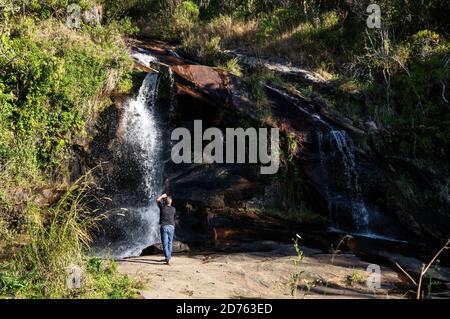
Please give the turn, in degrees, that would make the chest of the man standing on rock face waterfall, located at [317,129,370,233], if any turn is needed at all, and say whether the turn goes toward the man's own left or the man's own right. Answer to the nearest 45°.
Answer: approximately 45° to the man's own right

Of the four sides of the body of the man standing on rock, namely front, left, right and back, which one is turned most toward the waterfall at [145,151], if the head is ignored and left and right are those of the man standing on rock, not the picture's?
front

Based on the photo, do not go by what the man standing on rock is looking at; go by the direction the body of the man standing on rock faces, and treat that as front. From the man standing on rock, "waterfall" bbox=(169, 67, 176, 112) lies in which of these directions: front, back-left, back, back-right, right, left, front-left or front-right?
front

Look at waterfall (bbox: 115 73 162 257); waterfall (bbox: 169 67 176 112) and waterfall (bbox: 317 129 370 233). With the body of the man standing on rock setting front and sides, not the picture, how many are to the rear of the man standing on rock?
0

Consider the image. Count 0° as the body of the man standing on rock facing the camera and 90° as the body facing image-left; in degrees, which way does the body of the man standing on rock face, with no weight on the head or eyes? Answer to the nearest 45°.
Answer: approximately 180°
